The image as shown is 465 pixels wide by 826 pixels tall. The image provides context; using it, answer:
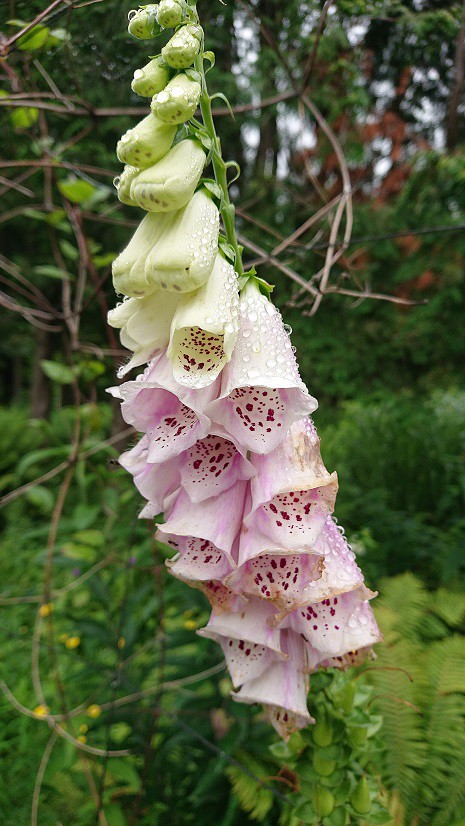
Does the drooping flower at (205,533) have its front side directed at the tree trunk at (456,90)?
no

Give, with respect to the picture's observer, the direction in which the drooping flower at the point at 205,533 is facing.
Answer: facing the viewer and to the left of the viewer

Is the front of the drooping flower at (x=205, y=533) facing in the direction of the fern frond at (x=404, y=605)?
no
